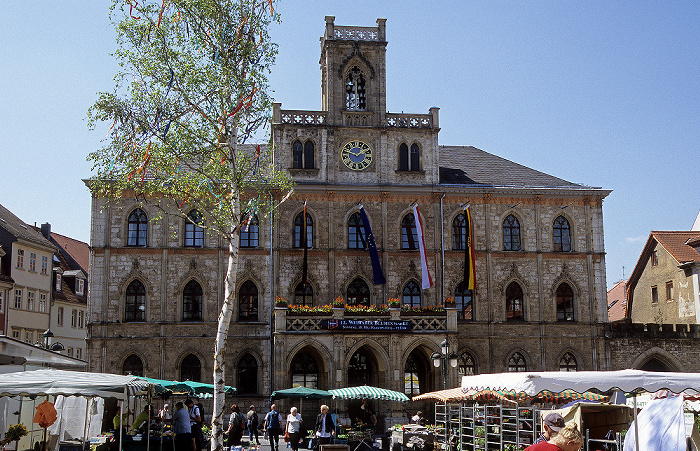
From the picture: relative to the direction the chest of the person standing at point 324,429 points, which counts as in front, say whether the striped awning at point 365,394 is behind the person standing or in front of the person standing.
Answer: behind

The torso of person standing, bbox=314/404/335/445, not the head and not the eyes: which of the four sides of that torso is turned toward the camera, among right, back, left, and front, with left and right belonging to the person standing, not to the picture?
front

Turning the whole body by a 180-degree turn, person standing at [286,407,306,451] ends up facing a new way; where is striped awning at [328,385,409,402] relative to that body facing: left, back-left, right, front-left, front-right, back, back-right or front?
front-right

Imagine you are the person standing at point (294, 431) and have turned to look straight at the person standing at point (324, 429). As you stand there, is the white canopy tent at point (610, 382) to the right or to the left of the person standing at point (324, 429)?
right

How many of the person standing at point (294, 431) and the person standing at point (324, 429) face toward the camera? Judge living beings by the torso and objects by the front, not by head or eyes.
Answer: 2

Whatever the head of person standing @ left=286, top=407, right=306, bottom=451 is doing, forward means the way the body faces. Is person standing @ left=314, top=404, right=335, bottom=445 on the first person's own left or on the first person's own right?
on the first person's own left

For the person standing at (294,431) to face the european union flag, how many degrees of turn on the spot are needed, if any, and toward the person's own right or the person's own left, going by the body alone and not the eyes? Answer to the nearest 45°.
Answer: approximately 180°

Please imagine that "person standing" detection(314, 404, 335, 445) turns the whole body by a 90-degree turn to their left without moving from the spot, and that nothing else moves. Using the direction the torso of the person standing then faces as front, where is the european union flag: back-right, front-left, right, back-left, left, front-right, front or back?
left

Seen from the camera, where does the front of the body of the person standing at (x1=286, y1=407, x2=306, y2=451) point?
toward the camera

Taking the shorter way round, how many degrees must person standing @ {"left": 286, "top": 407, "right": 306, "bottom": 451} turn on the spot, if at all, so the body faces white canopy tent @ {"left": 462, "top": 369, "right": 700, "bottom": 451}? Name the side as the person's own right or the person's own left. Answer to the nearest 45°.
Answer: approximately 45° to the person's own left
